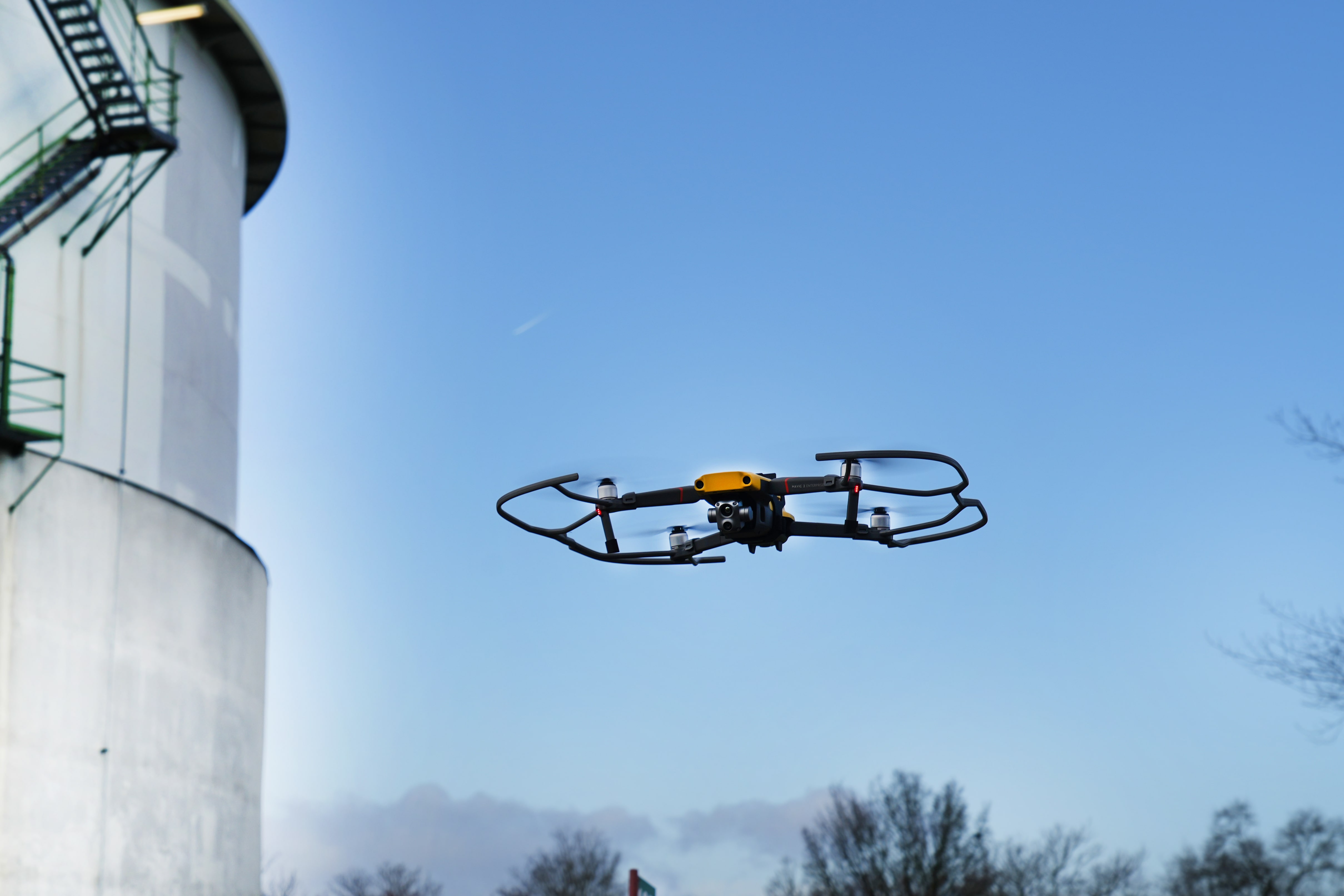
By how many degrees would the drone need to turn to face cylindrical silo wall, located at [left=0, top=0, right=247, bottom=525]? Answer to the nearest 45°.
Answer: approximately 135° to its right

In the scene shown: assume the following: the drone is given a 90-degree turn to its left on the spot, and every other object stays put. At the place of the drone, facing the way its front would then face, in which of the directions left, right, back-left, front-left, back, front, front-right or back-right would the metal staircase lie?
back-left

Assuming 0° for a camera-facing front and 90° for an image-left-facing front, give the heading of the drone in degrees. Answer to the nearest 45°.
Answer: approximately 0°

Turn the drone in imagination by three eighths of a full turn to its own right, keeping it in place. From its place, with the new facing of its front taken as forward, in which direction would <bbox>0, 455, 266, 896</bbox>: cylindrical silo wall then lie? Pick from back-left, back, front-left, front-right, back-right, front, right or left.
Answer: front
